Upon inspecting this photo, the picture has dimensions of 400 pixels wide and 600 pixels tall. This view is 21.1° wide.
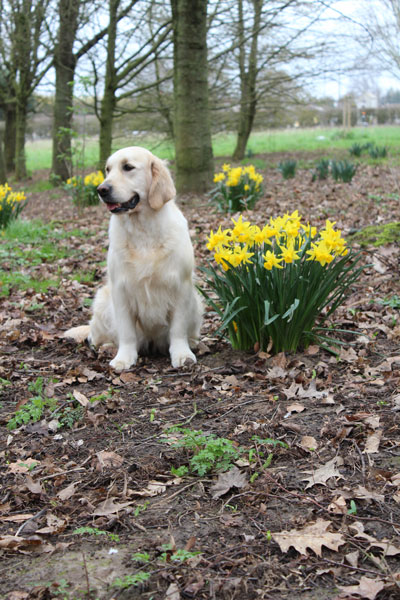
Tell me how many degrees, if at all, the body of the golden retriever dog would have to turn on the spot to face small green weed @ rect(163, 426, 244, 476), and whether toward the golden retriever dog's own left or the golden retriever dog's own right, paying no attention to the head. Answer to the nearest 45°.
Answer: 0° — it already faces it

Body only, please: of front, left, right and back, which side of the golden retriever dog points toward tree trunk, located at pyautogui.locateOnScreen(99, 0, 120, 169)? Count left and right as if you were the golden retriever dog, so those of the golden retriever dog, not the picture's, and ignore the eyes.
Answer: back

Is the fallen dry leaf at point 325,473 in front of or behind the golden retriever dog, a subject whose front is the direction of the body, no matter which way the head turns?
in front

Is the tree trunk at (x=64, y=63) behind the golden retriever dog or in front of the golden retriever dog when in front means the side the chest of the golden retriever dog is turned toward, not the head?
behind

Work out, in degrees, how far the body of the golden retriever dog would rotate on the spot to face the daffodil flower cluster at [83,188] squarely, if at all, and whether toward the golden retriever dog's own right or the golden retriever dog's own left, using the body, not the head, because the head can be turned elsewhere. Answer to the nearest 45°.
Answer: approximately 180°

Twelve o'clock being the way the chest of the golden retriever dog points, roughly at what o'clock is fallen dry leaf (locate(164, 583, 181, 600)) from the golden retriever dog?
The fallen dry leaf is roughly at 12 o'clock from the golden retriever dog.

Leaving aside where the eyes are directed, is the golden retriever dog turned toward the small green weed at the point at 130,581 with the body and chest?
yes

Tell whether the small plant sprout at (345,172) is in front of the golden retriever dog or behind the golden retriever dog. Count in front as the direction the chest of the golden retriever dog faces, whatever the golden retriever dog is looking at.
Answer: behind

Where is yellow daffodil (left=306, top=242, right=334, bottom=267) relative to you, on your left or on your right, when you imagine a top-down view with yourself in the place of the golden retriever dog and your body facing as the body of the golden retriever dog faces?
on your left

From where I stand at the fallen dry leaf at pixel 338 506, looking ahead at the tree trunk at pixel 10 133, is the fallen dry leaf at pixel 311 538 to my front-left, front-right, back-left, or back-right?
back-left
